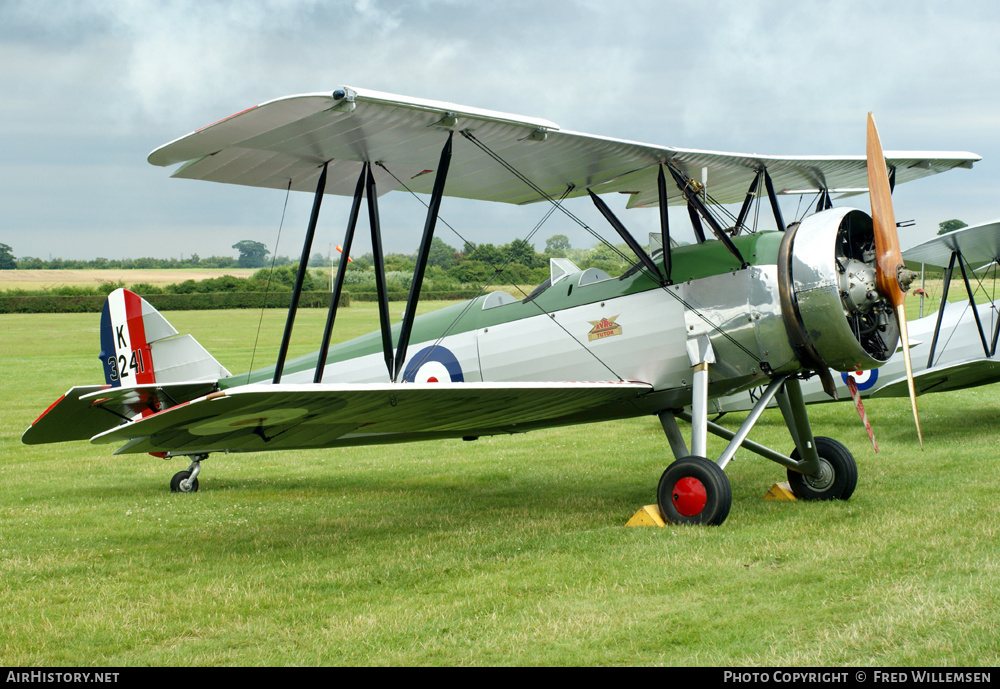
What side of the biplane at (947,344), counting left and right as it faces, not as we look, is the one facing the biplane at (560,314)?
right

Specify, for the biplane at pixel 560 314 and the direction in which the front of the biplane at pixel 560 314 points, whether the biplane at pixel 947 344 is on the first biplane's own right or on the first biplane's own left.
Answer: on the first biplane's own left

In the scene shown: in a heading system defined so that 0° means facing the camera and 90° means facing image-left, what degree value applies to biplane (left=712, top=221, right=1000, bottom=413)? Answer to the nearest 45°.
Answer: approximately 315°

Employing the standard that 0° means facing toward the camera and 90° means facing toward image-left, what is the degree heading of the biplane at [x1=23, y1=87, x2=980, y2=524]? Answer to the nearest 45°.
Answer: approximately 315°
